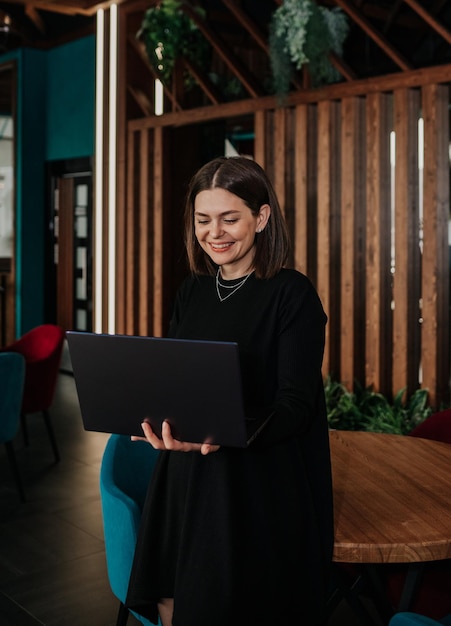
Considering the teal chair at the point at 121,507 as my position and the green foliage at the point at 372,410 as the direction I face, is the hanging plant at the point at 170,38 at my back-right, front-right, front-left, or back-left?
front-left

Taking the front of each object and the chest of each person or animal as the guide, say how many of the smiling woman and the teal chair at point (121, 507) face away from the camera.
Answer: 0

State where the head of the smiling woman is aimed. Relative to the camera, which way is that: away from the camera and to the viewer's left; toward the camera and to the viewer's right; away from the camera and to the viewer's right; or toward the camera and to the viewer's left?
toward the camera and to the viewer's left

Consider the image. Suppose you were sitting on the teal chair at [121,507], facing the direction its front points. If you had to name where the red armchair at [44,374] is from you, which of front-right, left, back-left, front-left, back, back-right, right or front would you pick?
back-left

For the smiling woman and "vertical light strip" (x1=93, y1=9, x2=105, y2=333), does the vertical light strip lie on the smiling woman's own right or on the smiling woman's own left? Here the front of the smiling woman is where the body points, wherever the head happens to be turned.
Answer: on the smiling woman's own right

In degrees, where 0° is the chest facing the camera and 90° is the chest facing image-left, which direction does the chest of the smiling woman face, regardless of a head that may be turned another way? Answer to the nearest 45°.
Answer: approximately 45°

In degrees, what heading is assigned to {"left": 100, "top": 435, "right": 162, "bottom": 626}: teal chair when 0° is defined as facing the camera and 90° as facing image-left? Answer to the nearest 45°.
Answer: approximately 315°

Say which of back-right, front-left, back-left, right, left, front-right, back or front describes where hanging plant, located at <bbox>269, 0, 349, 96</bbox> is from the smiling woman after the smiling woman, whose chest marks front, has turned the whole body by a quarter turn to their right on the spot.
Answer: front-right
